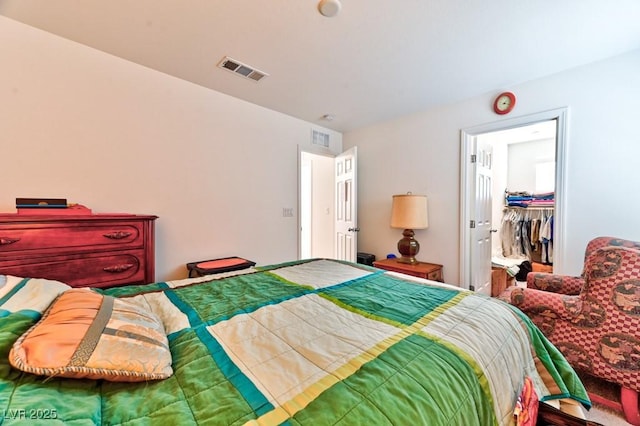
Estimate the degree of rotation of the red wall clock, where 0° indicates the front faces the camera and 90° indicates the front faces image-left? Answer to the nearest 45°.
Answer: approximately 45°

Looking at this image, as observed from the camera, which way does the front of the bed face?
facing away from the viewer and to the right of the viewer

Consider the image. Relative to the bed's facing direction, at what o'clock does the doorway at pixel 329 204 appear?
The doorway is roughly at 11 o'clock from the bed.

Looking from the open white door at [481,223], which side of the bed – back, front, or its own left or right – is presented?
front

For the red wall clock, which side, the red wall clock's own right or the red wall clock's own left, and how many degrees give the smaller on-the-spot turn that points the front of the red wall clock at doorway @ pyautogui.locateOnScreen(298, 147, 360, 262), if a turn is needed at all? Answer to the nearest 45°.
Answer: approximately 45° to the red wall clock's own right

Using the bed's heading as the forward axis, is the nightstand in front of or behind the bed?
in front

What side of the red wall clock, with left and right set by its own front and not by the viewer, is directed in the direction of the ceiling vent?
front
